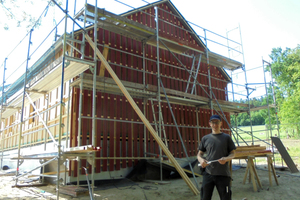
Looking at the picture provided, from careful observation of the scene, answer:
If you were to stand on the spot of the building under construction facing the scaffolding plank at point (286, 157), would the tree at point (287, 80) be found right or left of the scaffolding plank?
left

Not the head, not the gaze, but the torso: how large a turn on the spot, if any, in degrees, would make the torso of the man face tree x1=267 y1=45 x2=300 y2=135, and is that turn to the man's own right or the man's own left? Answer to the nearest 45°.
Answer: approximately 180°

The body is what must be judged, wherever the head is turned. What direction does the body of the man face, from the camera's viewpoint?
toward the camera

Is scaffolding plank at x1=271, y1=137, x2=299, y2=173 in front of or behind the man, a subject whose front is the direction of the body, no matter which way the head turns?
behind

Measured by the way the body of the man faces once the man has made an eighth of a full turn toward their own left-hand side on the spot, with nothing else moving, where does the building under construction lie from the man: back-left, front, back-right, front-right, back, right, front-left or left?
back

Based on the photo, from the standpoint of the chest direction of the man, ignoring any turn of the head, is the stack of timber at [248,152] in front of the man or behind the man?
behind
